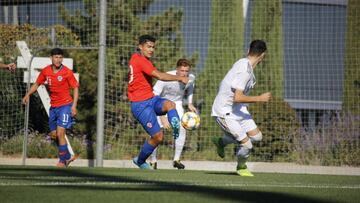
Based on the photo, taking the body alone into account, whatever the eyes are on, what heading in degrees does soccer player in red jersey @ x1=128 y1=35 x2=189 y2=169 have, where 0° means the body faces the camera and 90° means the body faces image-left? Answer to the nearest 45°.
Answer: approximately 270°

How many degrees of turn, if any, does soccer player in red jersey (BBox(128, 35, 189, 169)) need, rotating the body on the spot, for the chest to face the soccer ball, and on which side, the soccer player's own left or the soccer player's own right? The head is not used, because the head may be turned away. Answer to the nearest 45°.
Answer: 0° — they already face it

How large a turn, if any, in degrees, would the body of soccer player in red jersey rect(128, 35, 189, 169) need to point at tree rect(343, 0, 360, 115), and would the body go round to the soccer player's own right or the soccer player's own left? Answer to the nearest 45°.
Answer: approximately 45° to the soccer player's own left
